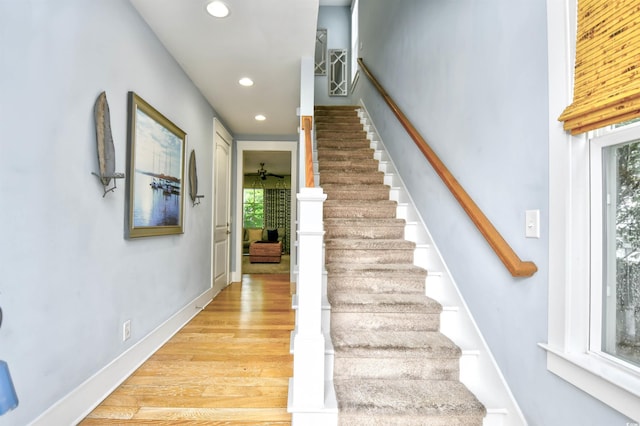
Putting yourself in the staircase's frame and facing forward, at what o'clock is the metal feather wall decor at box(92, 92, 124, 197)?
The metal feather wall decor is roughly at 2 o'clock from the staircase.

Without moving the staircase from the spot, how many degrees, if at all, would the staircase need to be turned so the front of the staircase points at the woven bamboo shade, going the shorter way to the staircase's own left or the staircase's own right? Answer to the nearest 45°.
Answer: approximately 45° to the staircase's own left

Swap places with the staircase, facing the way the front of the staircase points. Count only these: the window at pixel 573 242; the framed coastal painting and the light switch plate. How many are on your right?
1

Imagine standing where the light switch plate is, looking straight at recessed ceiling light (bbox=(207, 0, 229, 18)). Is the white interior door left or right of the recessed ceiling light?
right

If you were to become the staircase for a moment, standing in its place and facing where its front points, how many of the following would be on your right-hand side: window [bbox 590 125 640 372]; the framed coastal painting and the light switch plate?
1

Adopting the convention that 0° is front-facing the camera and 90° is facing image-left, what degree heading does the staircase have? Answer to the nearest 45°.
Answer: approximately 0°

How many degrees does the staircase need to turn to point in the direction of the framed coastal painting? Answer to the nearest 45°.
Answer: approximately 90° to its right

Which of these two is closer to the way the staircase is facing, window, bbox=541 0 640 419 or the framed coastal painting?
the window

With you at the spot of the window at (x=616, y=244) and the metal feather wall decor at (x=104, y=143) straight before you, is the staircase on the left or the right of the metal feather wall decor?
right
